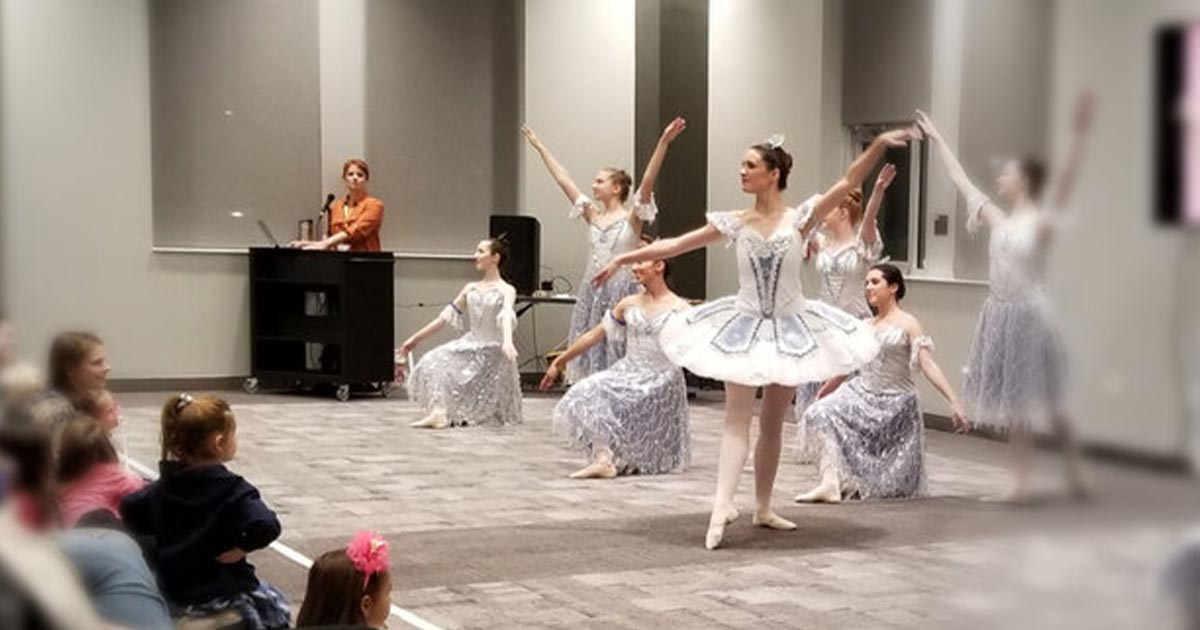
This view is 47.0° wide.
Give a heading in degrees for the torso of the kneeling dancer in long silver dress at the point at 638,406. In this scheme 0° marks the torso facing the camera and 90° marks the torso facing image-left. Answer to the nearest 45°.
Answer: approximately 45°

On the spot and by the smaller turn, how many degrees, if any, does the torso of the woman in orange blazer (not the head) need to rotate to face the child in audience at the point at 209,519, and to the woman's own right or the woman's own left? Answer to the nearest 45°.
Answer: approximately 45° to the woman's own left

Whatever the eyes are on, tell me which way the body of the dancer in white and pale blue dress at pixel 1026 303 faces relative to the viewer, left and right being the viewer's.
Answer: facing the viewer and to the left of the viewer

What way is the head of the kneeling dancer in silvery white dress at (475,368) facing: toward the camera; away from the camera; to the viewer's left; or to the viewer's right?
to the viewer's left

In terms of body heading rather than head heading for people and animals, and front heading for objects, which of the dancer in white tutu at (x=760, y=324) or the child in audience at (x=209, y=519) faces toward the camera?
the dancer in white tutu

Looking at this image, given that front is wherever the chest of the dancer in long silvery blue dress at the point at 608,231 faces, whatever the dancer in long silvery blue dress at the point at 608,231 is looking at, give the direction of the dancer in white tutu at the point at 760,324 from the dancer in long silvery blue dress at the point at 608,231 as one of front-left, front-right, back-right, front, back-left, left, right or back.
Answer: front-left

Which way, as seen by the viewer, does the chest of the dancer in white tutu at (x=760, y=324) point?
toward the camera

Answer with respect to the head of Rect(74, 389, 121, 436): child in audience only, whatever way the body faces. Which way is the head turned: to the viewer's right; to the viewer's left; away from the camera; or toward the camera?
to the viewer's right

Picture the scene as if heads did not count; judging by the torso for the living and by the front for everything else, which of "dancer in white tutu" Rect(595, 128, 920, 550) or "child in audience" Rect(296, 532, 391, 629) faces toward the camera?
the dancer in white tutu

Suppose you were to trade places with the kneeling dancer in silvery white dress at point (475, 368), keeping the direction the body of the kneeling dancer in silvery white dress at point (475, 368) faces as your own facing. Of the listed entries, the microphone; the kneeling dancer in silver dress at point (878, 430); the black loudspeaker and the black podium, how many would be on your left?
1

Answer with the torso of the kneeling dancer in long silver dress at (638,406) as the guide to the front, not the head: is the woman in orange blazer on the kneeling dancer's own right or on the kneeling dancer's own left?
on the kneeling dancer's own right

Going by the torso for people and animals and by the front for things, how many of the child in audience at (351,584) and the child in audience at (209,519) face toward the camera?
0

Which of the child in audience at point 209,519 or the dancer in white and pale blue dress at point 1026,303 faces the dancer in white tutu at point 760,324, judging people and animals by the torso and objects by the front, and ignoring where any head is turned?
the child in audience

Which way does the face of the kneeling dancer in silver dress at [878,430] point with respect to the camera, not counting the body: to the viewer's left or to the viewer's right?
to the viewer's left

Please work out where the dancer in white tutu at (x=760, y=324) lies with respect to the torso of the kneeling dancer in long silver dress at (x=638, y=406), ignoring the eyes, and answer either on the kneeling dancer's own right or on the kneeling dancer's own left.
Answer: on the kneeling dancer's own left
